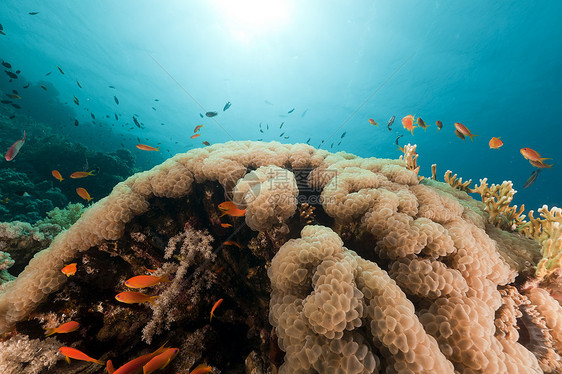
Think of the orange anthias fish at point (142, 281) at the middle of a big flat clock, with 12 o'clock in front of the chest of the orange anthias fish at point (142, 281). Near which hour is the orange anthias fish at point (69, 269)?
the orange anthias fish at point (69, 269) is roughly at 1 o'clock from the orange anthias fish at point (142, 281).

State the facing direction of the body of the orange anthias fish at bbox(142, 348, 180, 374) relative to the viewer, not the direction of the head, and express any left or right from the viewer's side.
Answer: facing to the right of the viewer

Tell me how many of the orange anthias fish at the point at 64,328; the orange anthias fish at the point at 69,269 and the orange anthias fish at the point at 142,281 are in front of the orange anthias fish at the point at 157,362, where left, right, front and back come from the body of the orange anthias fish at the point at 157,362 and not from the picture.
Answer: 0

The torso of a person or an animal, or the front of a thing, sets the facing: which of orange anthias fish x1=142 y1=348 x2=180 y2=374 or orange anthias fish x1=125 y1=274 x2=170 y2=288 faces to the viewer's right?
orange anthias fish x1=142 y1=348 x2=180 y2=374

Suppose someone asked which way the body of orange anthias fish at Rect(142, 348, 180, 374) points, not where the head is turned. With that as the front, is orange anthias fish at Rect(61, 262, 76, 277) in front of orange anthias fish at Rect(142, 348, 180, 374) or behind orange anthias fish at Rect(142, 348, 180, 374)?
behind

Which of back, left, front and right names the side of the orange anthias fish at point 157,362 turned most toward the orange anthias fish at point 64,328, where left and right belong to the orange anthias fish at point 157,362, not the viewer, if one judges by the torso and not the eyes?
back

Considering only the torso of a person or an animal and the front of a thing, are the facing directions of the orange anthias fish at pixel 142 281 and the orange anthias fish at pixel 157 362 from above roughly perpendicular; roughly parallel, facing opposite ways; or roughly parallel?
roughly parallel, facing opposite ways

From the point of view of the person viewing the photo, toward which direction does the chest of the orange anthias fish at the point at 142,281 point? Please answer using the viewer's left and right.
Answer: facing to the left of the viewer
